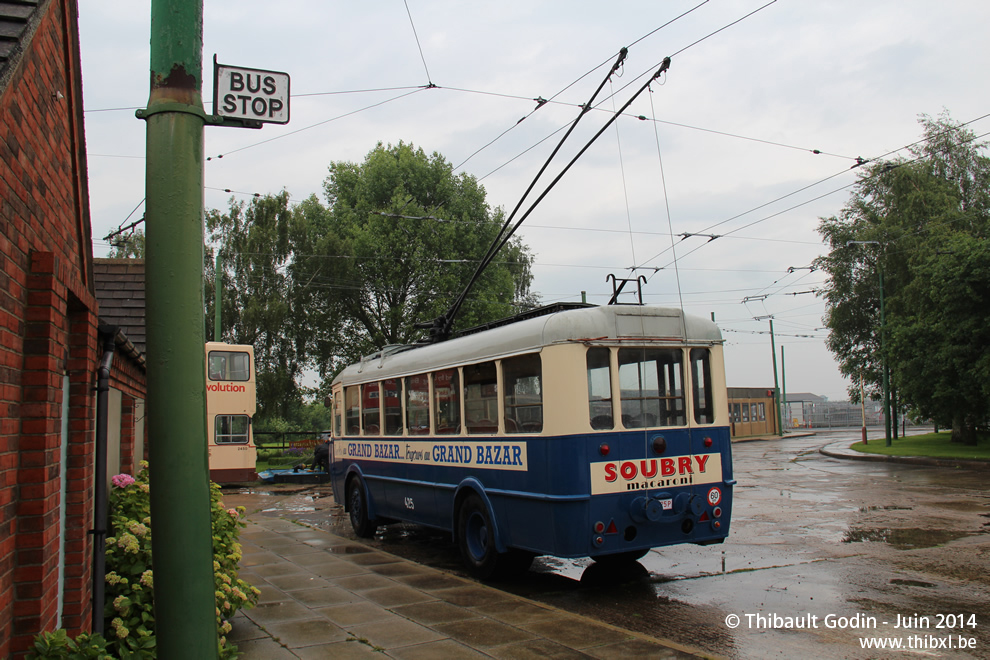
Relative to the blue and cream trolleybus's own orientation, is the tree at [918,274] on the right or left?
on its right

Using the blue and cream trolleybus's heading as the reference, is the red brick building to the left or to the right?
on its left

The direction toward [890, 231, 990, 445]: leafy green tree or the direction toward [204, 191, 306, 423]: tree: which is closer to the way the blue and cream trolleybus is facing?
the tree

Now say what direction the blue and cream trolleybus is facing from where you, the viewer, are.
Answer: facing away from the viewer and to the left of the viewer

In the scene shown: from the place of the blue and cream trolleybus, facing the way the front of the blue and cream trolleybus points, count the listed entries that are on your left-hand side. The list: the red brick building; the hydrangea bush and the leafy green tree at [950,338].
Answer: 2

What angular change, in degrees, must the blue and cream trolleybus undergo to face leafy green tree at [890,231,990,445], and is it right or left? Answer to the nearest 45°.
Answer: approximately 90° to its right

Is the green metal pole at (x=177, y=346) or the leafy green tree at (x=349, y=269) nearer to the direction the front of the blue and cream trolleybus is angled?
the leafy green tree

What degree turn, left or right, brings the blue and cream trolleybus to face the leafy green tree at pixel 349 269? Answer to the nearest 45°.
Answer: approximately 45° to its right

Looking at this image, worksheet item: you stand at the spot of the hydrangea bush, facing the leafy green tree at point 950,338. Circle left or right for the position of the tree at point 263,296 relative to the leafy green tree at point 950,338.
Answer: left

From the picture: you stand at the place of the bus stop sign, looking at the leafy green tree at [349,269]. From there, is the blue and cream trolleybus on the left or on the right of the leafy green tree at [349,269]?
right

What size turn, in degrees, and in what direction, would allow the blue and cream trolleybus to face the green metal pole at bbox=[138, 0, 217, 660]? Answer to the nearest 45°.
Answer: approximately 135° to its left

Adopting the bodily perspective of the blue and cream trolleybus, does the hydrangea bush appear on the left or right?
on its left
